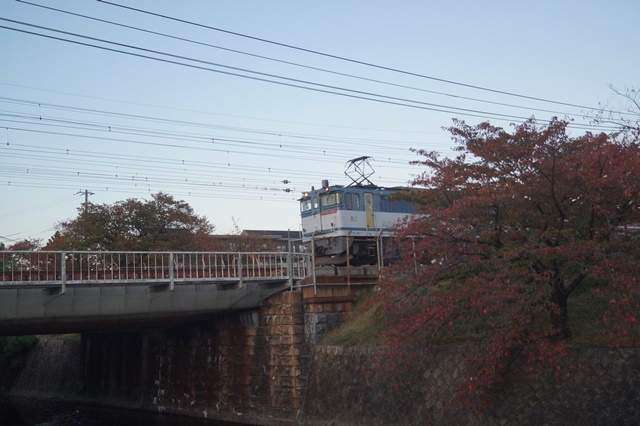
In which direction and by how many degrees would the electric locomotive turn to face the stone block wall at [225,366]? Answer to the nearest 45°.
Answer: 0° — it already faces it

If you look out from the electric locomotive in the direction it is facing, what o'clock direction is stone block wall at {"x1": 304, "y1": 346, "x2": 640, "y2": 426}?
The stone block wall is roughly at 10 o'clock from the electric locomotive.

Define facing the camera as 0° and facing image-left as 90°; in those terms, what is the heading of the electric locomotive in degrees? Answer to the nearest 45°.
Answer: approximately 45°

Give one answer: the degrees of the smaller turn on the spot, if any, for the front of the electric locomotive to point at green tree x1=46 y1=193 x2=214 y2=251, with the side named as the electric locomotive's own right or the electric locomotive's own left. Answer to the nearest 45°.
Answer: approximately 90° to the electric locomotive's own right

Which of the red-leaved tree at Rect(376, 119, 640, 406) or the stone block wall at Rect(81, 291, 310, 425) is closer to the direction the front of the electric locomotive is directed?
the stone block wall

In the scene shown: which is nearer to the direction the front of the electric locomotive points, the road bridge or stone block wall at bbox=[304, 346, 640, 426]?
the road bridge

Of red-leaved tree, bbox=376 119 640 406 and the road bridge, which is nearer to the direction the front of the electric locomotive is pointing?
the road bridge

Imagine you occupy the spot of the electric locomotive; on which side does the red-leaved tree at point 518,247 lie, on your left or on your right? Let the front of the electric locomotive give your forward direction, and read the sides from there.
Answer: on your left

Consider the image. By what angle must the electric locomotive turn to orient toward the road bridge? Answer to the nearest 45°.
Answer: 0° — it already faces it
